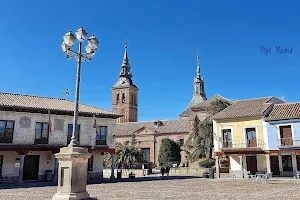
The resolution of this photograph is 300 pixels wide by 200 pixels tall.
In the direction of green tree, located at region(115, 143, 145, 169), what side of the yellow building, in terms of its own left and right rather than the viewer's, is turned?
right

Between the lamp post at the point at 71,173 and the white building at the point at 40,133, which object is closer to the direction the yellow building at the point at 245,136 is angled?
the lamp post

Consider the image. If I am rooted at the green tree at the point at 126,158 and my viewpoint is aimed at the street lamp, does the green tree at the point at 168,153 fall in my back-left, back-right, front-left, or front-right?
back-left

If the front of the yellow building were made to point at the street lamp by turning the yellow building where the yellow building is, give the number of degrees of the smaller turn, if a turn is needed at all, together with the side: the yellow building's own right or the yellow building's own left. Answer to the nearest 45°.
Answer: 0° — it already faces it

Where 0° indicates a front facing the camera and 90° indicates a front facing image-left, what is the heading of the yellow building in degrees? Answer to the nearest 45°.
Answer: approximately 0°

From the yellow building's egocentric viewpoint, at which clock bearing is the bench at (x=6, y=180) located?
The bench is roughly at 2 o'clock from the yellow building.

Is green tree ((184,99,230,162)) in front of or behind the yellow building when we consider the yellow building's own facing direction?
behind

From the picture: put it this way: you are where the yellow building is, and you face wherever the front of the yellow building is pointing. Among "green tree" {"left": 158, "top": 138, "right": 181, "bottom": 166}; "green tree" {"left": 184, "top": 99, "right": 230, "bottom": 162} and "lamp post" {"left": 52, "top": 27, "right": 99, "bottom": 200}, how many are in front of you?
1

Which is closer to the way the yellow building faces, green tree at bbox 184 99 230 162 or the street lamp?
the street lamp
